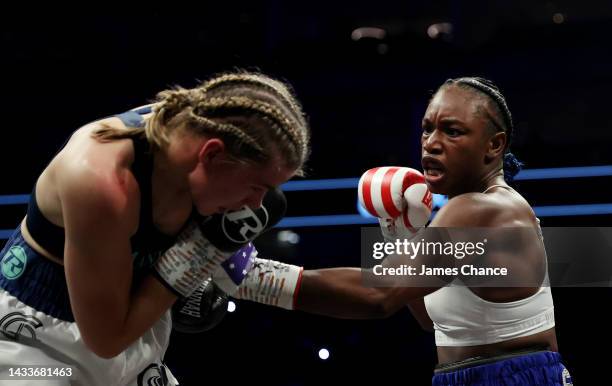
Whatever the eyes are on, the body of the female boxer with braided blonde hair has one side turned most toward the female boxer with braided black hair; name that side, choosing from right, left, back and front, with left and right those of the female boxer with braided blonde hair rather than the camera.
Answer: front

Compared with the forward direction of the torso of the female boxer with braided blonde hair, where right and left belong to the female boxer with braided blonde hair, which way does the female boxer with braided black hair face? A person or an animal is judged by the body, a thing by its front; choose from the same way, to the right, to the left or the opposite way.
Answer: the opposite way

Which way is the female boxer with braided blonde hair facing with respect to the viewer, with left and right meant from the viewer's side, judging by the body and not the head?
facing to the right of the viewer

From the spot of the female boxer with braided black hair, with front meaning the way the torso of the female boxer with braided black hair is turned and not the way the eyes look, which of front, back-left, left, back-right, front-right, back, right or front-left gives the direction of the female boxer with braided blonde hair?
front-left

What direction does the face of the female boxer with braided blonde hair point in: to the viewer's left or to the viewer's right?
to the viewer's right

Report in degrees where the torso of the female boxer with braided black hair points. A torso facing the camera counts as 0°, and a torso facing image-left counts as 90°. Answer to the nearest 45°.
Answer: approximately 90°

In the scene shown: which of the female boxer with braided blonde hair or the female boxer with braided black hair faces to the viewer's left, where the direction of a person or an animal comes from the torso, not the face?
the female boxer with braided black hair

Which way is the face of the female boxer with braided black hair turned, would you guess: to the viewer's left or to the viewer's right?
to the viewer's left
